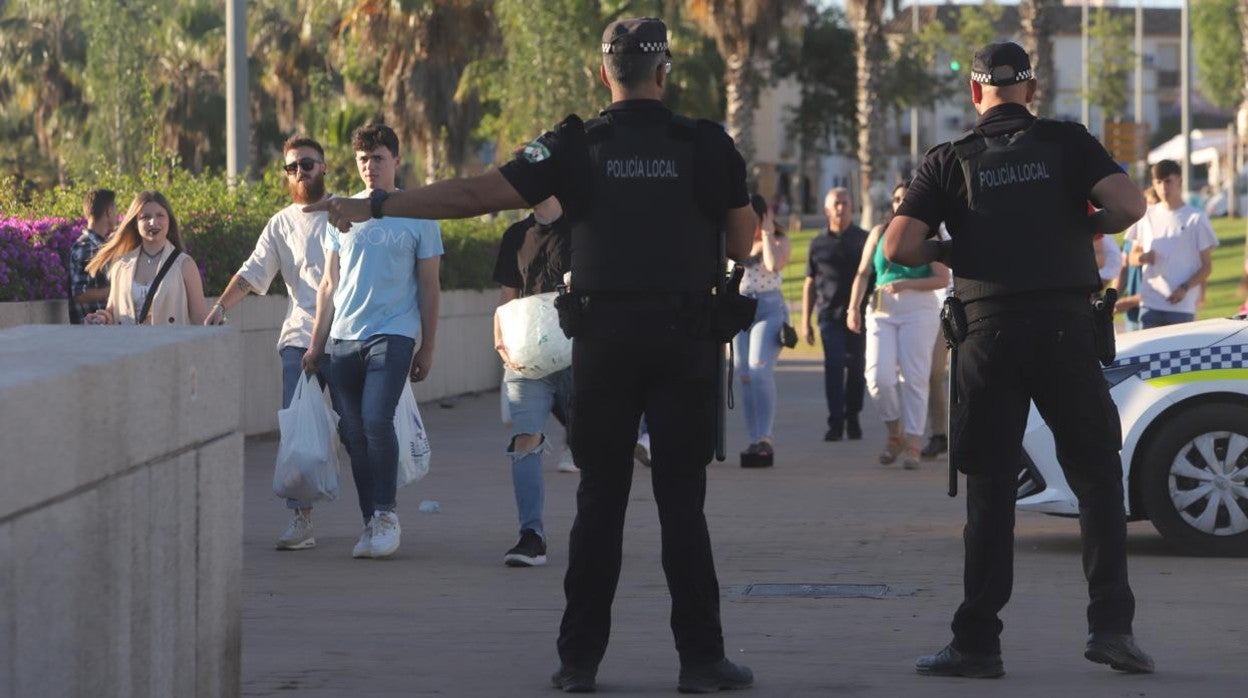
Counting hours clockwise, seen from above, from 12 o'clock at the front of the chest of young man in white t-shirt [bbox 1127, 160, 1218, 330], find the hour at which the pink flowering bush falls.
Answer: The pink flowering bush is roughly at 2 o'clock from the young man in white t-shirt.

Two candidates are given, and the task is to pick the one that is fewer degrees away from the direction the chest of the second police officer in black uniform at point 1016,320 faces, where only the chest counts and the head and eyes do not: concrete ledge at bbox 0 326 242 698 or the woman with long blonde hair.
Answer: the woman with long blonde hair

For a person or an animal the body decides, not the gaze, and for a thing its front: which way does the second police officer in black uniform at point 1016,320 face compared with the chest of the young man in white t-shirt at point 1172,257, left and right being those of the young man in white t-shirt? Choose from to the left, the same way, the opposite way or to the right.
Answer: the opposite way

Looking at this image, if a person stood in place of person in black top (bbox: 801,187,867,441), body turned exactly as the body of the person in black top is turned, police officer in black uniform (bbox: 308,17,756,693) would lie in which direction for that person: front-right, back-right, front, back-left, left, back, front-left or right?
front

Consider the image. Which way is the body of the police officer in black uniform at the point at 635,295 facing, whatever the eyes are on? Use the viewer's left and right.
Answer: facing away from the viewer

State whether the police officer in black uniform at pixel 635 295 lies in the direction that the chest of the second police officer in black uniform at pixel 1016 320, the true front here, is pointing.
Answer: no

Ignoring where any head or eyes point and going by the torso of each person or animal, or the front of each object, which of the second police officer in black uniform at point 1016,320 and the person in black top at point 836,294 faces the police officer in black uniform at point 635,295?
the person in black top

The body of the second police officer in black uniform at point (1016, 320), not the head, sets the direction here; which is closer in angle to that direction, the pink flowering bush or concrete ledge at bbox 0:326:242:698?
the pink flowering bush

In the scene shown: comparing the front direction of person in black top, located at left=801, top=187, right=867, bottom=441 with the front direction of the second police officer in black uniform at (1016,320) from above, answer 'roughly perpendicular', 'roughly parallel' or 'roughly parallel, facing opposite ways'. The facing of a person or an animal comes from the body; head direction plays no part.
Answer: roughly parallel, facing opposite ways

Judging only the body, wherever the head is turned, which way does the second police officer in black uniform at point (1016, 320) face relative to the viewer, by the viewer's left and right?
facing away from the viewer

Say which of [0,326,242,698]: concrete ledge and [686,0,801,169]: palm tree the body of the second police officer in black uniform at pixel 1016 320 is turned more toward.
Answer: the palm tree

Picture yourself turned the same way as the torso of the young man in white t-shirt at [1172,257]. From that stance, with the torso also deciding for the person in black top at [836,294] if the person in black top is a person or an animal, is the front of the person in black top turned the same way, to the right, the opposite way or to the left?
the same way

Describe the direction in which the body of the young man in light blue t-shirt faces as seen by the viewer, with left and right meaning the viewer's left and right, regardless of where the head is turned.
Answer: facing the viewer

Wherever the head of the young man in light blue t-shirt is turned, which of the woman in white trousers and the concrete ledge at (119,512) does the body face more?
the concrete ledge

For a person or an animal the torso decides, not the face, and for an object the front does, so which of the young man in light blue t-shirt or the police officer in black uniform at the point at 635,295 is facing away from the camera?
the police officer in black uniform

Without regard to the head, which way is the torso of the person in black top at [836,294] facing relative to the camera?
toward the camera

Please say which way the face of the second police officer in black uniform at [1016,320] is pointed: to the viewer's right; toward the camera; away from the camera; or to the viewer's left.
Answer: away from the camera
